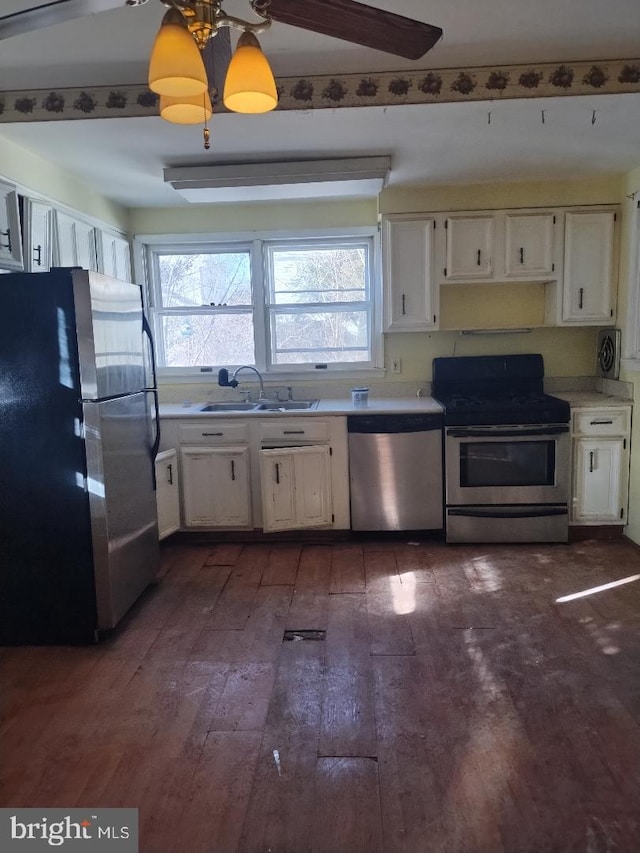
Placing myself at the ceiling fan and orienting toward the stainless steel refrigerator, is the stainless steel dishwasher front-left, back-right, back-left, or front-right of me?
front-right

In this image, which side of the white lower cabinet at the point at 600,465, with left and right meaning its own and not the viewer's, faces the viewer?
front

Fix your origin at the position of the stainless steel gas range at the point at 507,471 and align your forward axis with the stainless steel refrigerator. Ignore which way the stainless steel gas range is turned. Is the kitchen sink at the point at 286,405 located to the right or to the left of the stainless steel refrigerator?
right

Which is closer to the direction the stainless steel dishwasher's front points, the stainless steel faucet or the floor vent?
the floor vent

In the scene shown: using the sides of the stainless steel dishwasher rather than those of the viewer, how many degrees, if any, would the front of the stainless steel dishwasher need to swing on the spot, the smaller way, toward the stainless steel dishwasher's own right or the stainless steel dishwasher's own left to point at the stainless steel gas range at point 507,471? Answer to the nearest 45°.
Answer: approximately 90° to the stainless steel dishwasher's own left

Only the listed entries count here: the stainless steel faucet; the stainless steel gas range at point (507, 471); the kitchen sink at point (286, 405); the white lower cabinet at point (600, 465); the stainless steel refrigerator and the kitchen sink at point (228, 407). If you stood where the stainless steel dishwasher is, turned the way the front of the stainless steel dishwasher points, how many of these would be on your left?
2

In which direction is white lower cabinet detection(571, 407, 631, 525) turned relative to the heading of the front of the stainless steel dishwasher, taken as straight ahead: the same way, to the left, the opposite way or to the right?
the same way

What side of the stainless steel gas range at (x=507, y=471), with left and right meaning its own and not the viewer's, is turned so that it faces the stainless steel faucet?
right

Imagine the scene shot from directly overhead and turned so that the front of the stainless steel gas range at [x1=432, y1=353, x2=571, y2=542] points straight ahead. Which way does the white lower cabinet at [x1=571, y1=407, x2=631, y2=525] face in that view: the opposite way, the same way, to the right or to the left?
the same way

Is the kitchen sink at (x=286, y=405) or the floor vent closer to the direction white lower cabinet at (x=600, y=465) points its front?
the floor vent

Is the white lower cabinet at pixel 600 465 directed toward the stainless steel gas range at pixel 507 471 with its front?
no

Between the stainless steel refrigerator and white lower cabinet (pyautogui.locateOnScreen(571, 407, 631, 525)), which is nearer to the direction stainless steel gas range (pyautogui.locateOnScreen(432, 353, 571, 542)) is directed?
the stainless steel refrigerator

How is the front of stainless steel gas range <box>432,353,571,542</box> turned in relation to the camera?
facing the viewer

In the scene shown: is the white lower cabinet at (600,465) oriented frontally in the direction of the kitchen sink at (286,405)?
no

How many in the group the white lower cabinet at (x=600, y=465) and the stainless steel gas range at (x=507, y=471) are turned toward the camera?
2

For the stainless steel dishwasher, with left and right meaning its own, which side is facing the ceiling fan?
front

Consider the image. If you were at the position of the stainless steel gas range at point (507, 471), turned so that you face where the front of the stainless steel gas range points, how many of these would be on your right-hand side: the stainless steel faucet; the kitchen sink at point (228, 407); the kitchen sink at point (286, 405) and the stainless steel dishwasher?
4

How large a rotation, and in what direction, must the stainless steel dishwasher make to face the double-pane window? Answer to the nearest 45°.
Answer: approximately 135° to its right
